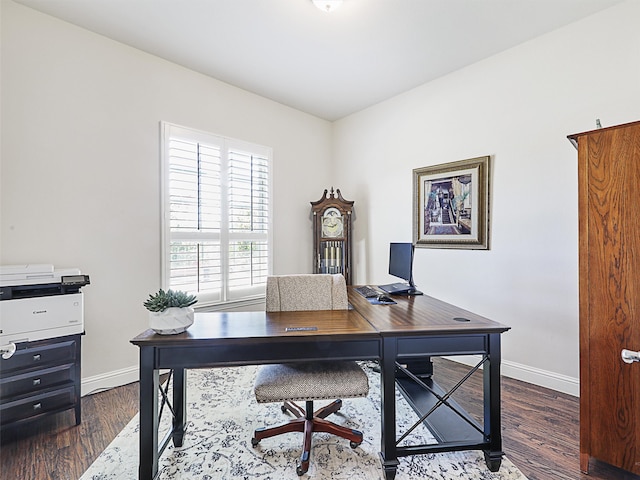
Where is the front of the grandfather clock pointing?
toward the camera

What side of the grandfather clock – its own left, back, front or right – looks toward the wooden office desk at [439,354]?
front

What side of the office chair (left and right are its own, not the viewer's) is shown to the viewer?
front

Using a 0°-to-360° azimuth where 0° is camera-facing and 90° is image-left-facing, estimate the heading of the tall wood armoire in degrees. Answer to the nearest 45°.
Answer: approximately 90°

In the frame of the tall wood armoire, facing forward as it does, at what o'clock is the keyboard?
The keyboard is roughly at 12 o'clock from the tall wood armoire.

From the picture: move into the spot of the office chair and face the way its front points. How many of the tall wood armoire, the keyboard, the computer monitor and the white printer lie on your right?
1

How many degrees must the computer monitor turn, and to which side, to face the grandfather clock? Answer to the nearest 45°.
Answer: approximately 90° to its right

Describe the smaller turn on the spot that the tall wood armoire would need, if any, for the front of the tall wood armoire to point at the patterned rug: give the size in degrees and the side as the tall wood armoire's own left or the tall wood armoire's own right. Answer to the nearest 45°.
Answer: approximately 45° to the tall wood armoire's own left

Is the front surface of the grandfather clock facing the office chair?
yes

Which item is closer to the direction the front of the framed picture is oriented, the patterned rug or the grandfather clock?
the patterned rug

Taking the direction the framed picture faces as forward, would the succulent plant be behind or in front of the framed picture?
in front

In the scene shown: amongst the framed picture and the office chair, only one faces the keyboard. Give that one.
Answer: the framed picture

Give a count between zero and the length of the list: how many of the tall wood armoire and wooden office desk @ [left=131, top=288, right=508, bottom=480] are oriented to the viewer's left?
1

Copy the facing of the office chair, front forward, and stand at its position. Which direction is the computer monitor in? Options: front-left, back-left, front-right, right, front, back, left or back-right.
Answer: back-left
